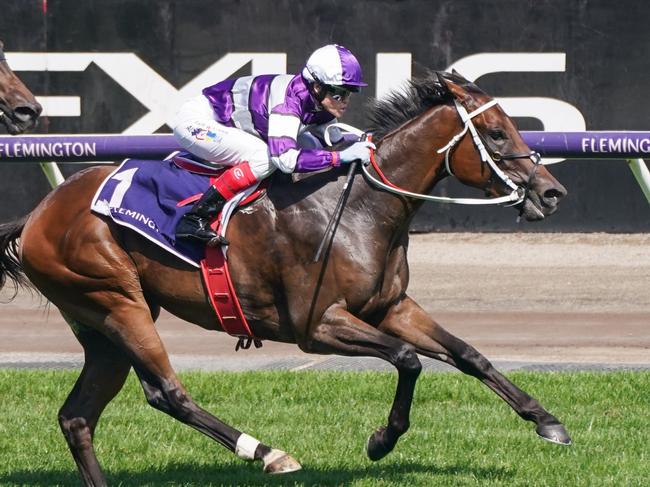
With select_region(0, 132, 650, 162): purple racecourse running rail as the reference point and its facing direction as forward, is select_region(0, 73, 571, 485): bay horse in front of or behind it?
in front

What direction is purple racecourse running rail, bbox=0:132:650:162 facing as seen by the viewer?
toward the camera

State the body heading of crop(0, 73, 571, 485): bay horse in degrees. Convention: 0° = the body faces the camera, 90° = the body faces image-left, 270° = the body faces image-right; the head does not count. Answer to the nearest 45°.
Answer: approximately 270°

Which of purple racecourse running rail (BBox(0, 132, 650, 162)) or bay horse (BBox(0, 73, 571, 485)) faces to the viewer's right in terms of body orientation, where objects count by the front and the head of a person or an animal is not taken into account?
the bay horse

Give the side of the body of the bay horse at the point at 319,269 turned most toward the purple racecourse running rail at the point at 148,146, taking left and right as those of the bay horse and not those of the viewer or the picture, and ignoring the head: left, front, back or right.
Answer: left

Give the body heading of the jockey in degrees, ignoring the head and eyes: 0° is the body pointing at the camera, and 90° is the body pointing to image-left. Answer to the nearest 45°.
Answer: approximately 270°

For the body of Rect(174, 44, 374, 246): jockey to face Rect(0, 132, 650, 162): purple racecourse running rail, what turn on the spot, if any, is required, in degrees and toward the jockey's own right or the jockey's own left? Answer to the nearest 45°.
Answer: approximately 90° to the jockey's own left

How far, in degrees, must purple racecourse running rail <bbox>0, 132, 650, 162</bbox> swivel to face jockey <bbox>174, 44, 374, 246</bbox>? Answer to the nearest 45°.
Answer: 0° — it already faces them

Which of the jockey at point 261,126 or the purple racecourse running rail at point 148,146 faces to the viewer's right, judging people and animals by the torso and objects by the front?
the jockey

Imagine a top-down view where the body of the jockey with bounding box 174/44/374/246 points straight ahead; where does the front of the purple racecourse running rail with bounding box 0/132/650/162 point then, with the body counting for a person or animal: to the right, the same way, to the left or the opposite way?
to the right

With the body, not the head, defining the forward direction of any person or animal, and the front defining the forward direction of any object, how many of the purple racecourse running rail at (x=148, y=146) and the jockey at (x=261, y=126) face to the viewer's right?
1

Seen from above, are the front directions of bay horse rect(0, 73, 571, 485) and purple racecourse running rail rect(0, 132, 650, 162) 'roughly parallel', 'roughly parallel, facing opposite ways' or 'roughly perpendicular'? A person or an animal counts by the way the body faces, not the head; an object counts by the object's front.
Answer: roughly perpendicular
